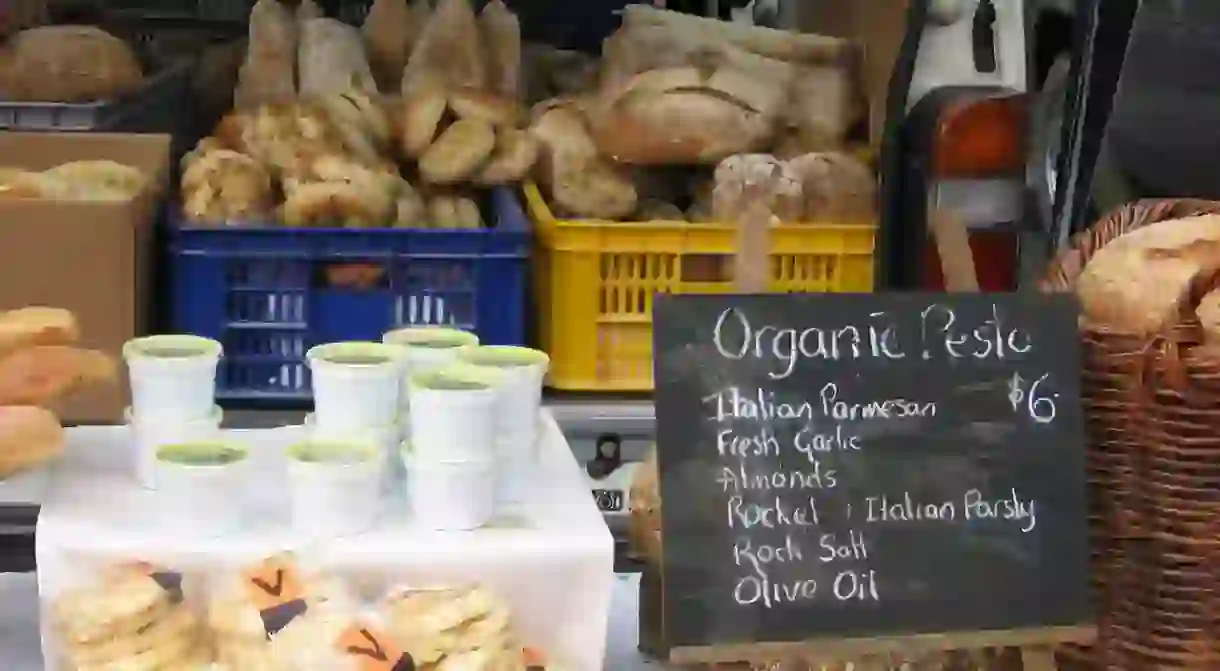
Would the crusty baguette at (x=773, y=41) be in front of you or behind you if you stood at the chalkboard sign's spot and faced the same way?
behind

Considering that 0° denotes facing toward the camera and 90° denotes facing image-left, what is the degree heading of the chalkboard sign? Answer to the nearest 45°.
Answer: approximately 0°

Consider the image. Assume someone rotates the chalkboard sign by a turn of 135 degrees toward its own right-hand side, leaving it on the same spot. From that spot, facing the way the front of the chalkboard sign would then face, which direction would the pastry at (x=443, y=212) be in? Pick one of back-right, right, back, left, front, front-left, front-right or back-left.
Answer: front

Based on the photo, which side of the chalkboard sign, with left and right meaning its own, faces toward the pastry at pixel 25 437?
right

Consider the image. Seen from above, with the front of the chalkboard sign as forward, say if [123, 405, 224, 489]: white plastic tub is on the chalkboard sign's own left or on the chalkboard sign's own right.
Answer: on the chalkboard sign's own right

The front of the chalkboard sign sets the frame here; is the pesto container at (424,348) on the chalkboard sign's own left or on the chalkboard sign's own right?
on the chalkboard sign's own right
